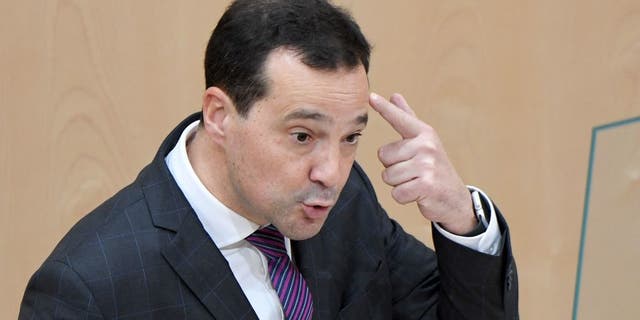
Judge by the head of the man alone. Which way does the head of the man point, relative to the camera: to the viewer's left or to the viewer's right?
to the viewer's right

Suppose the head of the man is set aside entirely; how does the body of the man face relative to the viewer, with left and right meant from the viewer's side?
facing the viewer and to the right of the viewer
